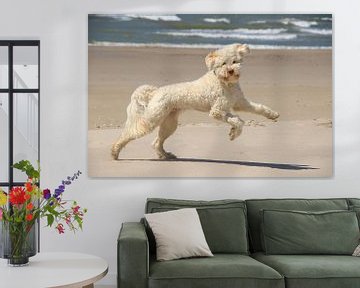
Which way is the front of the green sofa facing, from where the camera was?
facing the viewer

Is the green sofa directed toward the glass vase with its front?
no

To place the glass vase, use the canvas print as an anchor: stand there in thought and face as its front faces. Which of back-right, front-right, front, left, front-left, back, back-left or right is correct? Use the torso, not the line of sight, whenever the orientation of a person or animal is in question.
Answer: front-right

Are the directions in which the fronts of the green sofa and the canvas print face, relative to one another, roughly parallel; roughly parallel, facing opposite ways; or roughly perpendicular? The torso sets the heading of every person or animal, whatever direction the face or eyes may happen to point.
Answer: roughly parallel

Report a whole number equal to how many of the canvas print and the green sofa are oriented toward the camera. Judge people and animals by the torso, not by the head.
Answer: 2
